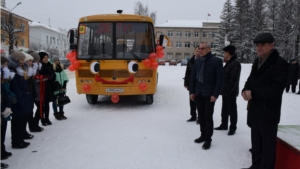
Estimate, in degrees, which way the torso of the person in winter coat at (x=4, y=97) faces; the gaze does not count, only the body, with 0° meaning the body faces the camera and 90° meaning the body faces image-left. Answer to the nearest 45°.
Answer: approximately 270°

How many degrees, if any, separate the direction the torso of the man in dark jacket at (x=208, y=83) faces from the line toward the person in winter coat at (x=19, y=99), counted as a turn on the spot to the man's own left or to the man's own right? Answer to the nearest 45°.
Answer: approximately 45° to the man's own right

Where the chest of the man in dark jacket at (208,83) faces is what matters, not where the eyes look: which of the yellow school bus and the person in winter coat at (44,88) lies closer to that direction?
the person in winter coat

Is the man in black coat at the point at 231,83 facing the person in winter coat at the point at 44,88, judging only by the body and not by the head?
yes

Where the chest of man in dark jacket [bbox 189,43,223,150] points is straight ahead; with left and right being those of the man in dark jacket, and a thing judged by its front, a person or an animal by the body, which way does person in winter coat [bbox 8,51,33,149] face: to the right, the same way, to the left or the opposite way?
the opposite way

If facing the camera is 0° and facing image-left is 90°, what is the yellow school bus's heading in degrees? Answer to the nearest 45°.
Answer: approximately 0°

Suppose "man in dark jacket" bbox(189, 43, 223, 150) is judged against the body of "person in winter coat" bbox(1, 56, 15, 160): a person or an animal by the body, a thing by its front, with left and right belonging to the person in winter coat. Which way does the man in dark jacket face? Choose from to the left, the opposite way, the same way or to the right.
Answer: the opposite way

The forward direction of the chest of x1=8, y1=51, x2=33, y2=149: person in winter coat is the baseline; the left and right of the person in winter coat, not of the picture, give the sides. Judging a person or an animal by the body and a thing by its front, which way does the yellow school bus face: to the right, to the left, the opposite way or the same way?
to the right

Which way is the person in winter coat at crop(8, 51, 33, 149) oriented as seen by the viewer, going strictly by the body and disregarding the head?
to the viewer's right
